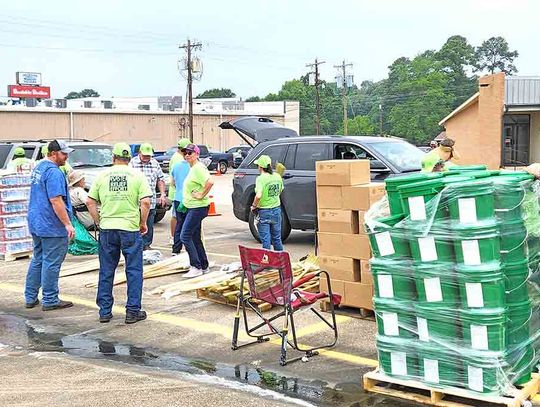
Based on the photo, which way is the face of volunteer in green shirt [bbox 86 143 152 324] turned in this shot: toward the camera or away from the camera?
away from the camera

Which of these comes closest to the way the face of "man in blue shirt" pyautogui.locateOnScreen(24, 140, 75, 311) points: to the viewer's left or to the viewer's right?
to the viewer's right

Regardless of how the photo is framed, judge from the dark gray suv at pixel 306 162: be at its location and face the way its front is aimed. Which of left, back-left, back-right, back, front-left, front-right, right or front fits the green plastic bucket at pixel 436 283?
front-right

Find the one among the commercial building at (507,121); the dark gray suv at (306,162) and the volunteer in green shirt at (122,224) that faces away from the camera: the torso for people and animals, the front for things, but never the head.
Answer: the volunteer in green shirt

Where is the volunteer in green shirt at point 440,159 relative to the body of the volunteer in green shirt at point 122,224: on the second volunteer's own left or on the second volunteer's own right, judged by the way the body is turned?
on the second volunteer's own right

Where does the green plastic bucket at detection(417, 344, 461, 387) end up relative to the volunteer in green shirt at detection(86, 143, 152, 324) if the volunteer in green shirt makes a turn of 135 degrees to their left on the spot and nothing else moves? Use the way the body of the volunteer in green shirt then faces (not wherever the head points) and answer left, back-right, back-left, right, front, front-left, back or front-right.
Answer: left

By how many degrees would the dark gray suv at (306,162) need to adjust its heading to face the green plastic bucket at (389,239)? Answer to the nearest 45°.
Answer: approximately 45° to its right

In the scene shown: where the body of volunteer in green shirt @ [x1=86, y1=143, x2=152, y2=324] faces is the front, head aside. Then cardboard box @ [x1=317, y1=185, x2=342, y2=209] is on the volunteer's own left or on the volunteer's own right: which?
on the volunteer's own right

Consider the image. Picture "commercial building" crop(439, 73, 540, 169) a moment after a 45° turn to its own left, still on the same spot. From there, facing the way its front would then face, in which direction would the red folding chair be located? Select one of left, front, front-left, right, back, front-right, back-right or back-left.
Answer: right

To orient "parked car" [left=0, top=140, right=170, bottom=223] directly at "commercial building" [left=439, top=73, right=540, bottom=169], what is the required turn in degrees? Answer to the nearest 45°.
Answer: approximately 90° to its left
